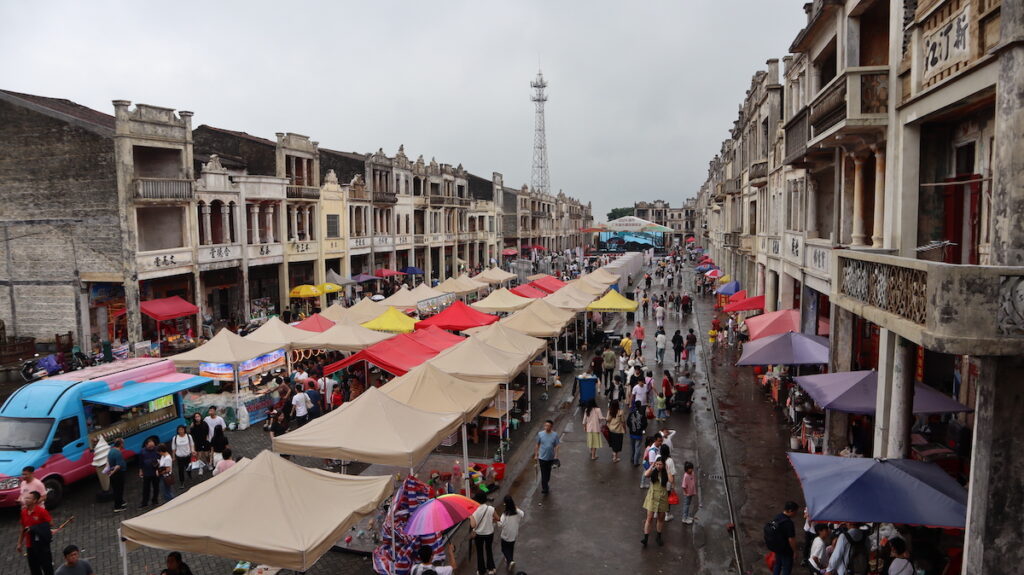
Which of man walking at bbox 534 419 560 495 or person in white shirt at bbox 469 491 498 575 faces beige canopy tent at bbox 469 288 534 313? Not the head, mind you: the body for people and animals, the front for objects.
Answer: the person in white shirt

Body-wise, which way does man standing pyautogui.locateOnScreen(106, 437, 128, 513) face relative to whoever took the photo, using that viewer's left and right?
facing to the right of the viewer

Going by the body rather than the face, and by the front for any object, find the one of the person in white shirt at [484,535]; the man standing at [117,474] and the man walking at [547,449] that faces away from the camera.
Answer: the person in white shirt

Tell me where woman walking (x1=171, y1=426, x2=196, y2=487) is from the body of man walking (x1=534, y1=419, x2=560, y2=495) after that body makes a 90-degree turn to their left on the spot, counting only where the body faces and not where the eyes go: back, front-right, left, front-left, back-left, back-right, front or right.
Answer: back

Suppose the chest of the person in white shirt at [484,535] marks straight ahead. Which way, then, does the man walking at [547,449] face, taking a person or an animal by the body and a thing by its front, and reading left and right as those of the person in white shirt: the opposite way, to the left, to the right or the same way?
the opposite way

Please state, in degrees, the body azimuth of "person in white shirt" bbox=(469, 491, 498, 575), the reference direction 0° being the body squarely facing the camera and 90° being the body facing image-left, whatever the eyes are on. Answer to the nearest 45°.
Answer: approximately 180°

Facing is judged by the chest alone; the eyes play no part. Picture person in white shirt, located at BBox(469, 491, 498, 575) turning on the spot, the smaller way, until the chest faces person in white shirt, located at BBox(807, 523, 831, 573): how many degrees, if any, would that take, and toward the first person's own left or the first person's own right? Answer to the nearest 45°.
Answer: approximately 90° to the first person's own right

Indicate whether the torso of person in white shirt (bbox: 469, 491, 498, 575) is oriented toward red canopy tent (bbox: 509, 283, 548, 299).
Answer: yes

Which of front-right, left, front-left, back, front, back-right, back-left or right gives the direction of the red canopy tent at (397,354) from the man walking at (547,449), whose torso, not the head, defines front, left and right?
back-right
